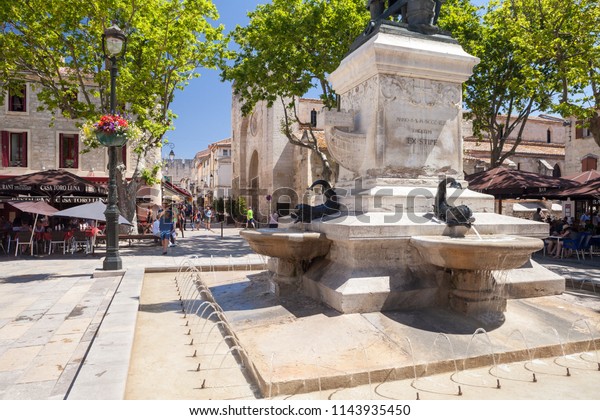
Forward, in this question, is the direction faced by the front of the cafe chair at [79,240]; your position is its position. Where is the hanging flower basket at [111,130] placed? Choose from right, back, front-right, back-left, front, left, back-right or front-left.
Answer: back

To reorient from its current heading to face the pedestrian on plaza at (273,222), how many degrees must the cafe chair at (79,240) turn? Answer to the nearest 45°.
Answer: approximately 90° to its right

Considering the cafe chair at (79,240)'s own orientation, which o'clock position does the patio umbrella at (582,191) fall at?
The patio umbrella is roughly at 4 o'clock from the cafe chair.

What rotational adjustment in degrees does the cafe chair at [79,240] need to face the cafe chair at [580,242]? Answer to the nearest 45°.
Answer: approximately 135° to its right
